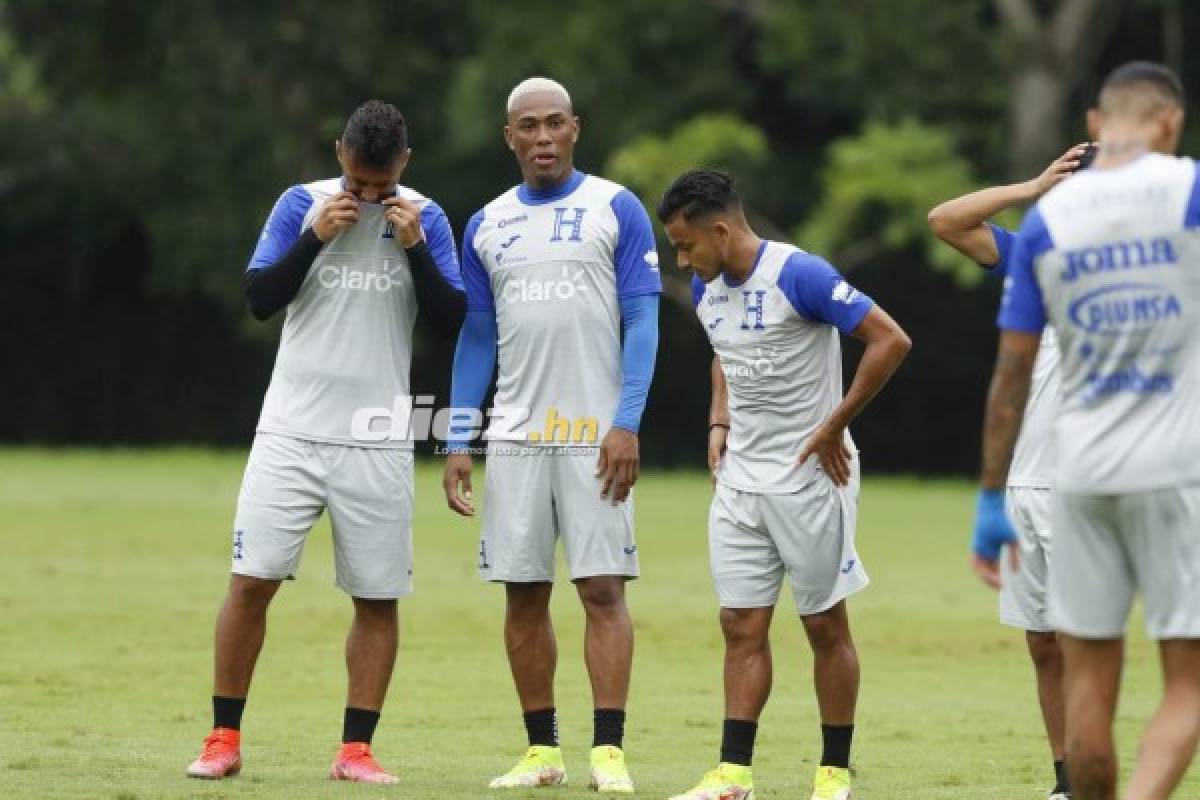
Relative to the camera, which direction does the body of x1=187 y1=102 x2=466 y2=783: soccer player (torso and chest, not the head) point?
toward the camera

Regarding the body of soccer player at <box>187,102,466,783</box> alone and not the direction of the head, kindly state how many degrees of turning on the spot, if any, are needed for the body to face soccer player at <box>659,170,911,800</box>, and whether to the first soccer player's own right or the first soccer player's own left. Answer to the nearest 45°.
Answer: approximately 45° to the first soccer player's own left

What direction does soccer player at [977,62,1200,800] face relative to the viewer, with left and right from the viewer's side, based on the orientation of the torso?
facing away from the viewer

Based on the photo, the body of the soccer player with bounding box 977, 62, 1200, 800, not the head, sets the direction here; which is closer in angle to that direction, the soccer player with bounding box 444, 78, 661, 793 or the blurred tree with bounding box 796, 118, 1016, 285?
the blurred tree

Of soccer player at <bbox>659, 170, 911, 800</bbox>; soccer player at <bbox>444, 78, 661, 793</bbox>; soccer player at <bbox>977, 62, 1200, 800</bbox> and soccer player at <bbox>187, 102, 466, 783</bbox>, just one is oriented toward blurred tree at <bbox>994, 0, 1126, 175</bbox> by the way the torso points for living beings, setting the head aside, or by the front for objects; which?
soccer player at <bbox>977, 62, 1200, 800</bbox>

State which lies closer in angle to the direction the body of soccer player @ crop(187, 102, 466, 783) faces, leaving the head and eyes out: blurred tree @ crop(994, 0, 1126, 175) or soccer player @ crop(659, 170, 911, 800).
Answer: the soccer player

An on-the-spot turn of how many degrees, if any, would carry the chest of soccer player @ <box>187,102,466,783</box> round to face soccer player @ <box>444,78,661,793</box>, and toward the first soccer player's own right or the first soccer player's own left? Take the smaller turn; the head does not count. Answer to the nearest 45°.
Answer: approximately 90° to the first soccer player's own left

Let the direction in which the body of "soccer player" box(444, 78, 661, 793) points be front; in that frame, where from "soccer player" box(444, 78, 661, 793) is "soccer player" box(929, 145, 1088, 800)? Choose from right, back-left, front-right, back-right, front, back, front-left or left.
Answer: left

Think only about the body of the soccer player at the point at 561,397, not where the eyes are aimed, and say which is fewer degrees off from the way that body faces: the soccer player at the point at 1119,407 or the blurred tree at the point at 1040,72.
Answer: the soccer player

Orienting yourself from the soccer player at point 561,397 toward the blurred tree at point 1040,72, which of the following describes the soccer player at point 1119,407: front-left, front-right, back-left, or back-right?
back-right

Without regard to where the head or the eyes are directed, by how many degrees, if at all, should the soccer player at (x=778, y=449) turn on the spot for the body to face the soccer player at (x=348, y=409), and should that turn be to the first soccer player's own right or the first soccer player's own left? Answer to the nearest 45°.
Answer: approximately 45° to the first soccer player's own right

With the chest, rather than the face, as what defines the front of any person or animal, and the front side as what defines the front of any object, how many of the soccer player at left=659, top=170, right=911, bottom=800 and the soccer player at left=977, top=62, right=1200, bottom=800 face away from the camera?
1

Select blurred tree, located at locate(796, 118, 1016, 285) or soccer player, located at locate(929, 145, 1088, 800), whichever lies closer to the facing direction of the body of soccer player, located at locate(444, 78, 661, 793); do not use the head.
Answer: the soccer player

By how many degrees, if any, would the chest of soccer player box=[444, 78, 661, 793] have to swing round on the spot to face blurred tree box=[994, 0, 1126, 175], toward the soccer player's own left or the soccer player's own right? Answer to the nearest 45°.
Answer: approximately 180°

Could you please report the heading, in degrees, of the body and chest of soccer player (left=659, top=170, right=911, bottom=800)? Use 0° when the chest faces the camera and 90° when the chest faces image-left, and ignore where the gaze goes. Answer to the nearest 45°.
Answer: approximately 45°
